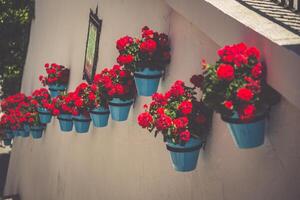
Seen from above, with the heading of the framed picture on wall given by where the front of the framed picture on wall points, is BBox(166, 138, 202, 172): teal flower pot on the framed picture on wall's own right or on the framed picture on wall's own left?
on the framed picture on wall's own left

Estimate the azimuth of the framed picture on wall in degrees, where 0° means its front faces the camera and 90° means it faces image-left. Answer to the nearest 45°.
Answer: approximately 90°

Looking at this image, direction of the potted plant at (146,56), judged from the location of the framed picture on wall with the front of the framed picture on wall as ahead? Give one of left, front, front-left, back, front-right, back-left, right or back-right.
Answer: left

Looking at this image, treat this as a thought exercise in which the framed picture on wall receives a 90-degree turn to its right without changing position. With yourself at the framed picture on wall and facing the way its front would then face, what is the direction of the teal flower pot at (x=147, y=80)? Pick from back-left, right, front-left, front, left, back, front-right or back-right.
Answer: back

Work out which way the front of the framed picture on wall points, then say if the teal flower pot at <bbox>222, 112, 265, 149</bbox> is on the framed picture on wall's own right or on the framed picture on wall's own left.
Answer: on the framed picture on wall's own left

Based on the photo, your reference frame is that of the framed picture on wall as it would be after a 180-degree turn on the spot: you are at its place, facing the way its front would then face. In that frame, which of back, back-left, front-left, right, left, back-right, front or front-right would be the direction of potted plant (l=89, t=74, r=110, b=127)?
right

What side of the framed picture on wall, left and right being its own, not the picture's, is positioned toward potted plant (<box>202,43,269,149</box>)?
left

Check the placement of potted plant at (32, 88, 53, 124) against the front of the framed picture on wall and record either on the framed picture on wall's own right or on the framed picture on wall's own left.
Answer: on the framed picture on wall's own right

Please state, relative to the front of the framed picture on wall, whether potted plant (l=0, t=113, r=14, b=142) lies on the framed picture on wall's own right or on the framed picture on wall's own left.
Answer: on the framed picture on wall's own right
